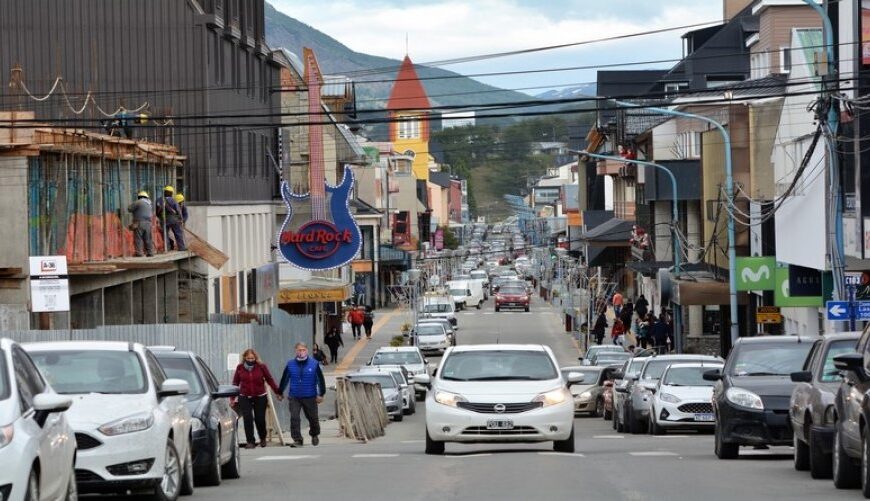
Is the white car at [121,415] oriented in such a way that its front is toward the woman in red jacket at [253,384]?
no

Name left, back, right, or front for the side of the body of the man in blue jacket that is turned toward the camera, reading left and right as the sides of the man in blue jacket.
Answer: front

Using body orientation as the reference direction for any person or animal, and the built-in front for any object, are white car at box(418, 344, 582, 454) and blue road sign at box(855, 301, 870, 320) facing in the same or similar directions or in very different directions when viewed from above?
same or similar directions

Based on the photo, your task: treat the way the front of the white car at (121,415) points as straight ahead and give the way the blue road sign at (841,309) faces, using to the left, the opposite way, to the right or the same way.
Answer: the same way

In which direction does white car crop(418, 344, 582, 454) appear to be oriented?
toward the camera

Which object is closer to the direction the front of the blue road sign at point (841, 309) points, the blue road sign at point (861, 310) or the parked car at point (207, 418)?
the parked car

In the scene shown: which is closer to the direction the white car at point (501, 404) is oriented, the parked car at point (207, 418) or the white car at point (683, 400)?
the parked car

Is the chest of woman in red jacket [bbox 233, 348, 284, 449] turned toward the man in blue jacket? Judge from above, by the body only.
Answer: no

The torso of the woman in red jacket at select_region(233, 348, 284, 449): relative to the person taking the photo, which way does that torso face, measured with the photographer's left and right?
facing the viewer

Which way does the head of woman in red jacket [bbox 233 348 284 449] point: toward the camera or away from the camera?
toward the camera

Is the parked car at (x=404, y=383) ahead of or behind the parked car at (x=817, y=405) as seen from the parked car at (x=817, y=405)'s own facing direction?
behind

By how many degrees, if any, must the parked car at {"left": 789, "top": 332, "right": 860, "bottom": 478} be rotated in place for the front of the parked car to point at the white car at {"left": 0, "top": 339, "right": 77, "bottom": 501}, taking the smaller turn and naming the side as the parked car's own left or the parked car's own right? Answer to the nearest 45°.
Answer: approximately 90° to the parked car's own right

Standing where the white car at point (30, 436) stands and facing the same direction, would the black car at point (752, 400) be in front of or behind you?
behind

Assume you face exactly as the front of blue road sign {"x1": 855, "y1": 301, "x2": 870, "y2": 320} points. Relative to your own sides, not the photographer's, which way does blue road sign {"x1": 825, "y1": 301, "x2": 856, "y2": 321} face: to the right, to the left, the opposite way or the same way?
the same way

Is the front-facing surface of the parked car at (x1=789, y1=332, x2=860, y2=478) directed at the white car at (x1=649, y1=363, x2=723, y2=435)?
no

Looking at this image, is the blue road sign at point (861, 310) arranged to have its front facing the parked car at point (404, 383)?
no
